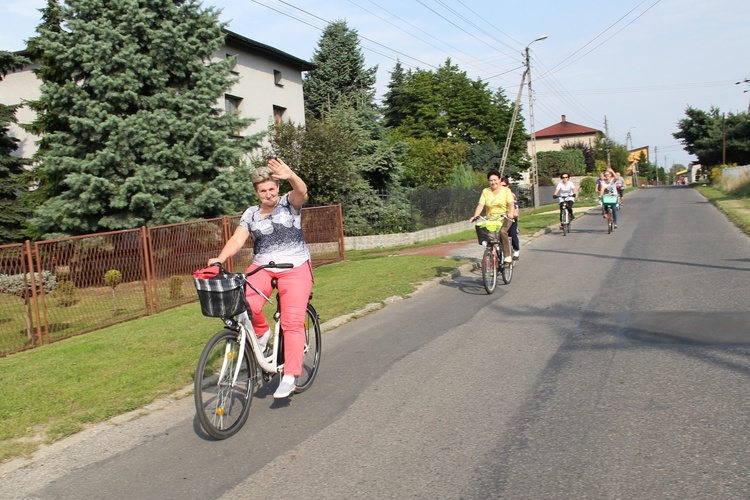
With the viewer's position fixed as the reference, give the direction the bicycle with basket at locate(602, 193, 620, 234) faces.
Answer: facing the viewer

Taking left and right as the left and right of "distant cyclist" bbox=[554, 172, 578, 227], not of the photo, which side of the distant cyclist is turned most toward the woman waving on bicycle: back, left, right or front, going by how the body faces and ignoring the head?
front

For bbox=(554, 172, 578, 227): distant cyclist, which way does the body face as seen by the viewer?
toward the camera

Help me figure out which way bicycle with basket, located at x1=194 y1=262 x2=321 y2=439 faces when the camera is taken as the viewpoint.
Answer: facing the viewer and to the left of the viewer

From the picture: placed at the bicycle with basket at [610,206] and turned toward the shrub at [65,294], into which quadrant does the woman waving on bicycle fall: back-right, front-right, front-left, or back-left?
front-left

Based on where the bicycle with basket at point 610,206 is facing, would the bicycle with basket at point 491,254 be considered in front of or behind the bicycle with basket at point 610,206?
in front

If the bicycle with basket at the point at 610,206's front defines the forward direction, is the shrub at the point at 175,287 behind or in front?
in front

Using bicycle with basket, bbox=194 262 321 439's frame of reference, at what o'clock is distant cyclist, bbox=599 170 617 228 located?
The distant cyclist is roughly at 6 o'clock from the bicycle with basket.

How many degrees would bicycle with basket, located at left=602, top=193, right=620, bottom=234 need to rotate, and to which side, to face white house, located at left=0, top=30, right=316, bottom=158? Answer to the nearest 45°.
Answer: approximately 90° to its right

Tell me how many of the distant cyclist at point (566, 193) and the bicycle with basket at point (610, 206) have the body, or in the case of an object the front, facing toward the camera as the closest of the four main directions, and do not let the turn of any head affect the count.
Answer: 2

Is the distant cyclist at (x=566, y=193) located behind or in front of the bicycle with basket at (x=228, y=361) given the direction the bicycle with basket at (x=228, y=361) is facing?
behind

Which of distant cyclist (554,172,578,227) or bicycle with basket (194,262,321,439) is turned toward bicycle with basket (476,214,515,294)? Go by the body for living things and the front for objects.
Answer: the distant cyclist

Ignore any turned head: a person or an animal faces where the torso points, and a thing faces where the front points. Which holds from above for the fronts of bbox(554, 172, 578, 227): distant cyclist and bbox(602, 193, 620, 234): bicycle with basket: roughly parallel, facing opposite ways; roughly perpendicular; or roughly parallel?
roughly parallel

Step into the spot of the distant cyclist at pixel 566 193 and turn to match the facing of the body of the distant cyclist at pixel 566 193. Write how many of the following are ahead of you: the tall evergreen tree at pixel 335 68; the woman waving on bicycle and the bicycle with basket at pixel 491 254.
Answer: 2

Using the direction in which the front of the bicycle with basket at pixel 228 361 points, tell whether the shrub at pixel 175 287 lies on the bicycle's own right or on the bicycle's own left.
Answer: on the bicycle's own right

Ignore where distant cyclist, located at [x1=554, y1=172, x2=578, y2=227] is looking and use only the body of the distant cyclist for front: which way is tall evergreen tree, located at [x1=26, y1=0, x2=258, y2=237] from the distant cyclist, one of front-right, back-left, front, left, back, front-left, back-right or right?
front-right

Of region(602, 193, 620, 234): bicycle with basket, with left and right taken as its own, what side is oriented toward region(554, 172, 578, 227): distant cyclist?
right
